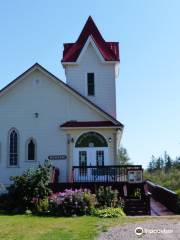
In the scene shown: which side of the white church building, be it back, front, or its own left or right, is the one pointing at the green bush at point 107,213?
front

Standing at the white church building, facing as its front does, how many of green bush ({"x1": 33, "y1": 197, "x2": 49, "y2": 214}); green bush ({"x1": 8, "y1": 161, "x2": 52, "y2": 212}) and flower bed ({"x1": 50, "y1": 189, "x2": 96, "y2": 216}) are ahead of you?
3

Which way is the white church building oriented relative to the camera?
toward the camera

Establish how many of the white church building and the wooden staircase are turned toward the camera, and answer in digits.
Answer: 2

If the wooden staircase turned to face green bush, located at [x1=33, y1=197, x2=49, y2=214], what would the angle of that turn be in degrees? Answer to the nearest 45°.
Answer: approximately 45° to its right

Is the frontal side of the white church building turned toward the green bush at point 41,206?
yes

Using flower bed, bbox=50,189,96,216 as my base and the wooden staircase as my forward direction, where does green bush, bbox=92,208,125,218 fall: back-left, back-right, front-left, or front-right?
front-right

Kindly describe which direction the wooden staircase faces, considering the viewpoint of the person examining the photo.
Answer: facing the viewer

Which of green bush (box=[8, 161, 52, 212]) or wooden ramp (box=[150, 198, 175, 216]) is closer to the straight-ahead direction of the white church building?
the green bush

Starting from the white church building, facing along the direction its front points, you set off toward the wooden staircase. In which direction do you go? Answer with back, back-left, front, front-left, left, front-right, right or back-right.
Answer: front-left
